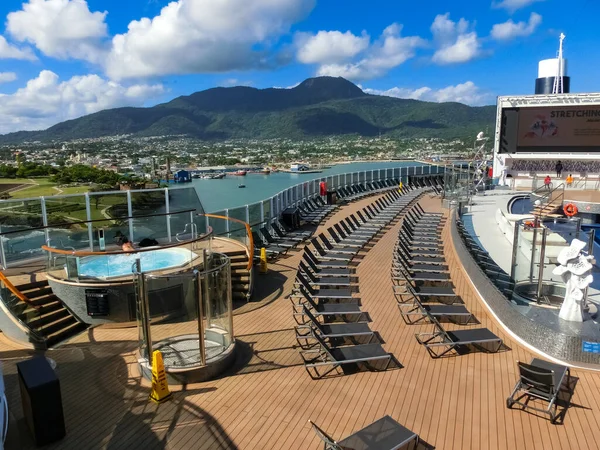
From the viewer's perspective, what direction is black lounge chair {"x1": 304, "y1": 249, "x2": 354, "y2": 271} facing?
to the viewer's right

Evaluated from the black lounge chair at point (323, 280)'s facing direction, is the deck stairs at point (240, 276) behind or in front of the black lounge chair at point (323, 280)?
behind

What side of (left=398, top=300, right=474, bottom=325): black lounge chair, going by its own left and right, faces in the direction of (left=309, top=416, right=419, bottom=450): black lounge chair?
right

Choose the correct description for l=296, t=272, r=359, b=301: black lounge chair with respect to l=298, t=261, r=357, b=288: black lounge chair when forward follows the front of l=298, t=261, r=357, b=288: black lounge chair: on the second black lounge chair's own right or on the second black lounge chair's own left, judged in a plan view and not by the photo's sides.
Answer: on the second black lounge chair's own right

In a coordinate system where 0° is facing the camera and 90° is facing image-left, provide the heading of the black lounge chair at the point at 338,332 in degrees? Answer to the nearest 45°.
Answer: approximately 270°

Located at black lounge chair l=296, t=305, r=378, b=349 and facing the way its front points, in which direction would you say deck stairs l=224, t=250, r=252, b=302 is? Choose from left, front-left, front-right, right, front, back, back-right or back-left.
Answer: back-left

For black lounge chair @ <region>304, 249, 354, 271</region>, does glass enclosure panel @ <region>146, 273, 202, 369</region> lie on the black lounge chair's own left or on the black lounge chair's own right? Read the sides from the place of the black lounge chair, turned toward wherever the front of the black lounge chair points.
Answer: on the black lounge chair's own right

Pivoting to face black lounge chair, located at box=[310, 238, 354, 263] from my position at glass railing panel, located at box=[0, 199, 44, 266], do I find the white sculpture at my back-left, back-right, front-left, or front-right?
front-right

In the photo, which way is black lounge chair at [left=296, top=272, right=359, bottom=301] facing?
to the viewer's right

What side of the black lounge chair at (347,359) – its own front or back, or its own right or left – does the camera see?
right

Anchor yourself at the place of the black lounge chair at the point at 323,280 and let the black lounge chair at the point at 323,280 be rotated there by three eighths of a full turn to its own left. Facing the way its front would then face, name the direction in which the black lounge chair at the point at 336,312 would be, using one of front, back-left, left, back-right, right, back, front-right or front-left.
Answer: back-left

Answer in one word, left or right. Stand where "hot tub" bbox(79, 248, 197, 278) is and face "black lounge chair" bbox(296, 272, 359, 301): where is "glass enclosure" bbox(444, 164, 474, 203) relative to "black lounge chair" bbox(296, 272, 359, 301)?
left

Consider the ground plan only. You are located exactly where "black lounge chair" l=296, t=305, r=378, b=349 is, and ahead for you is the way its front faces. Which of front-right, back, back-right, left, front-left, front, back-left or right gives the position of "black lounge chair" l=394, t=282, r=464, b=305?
front-left

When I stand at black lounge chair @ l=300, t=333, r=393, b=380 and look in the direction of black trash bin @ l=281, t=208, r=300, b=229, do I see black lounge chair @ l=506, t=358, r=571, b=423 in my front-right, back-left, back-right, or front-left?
back-right

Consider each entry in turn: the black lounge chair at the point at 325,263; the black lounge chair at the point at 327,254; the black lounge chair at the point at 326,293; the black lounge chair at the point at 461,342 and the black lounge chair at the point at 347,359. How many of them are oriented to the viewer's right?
5

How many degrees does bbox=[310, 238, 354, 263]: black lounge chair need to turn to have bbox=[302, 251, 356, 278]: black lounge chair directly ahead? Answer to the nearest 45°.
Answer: approximately 90° to its right
